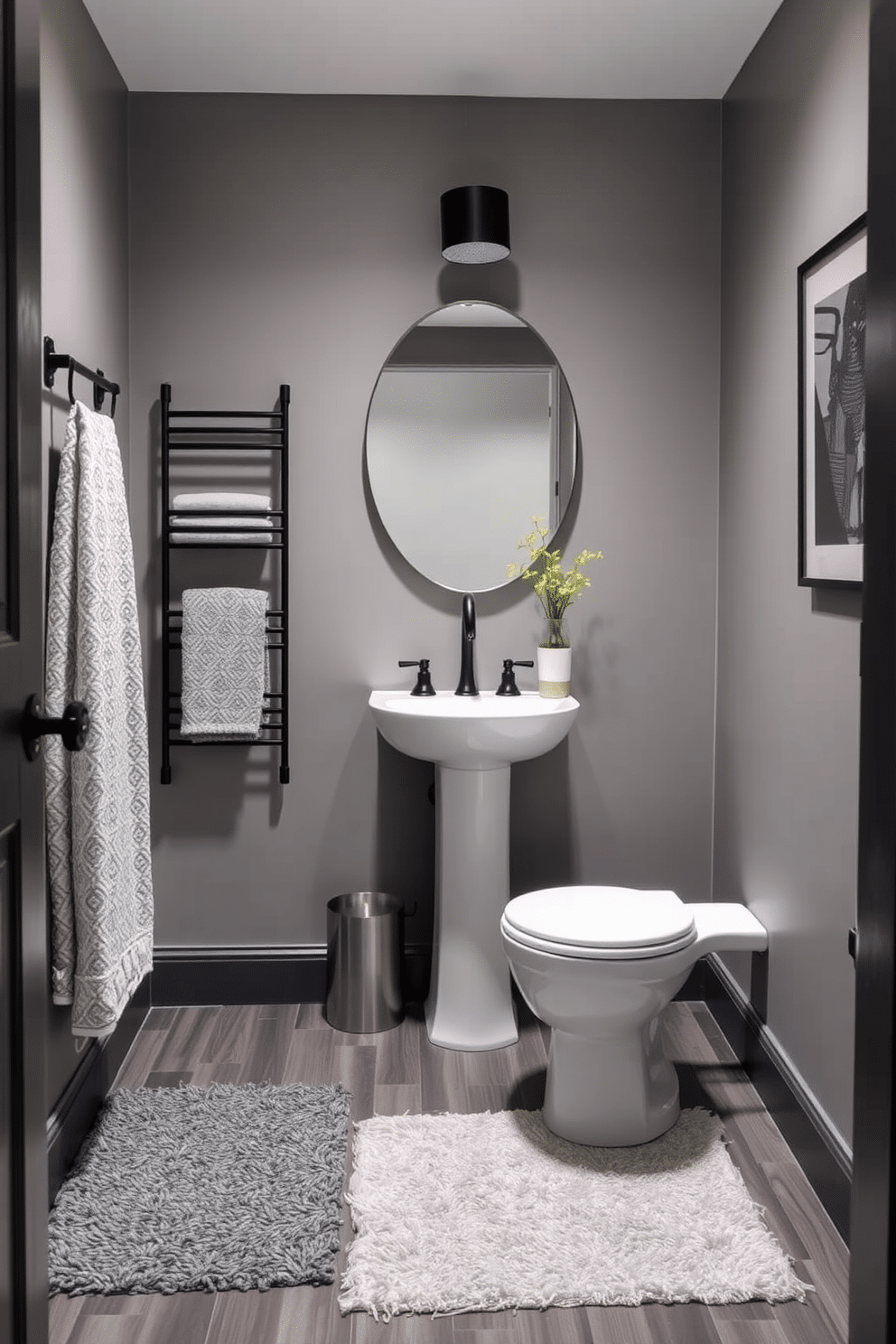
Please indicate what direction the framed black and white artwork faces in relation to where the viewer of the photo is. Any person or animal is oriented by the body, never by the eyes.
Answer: facing to the left of the viewer

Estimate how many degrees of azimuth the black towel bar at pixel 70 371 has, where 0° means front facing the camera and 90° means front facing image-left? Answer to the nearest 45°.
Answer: approximately 270°

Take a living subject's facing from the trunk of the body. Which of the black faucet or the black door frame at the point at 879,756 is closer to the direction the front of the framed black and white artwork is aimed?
the black faucet

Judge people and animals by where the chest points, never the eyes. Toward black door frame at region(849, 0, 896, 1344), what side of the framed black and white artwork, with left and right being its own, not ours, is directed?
left
